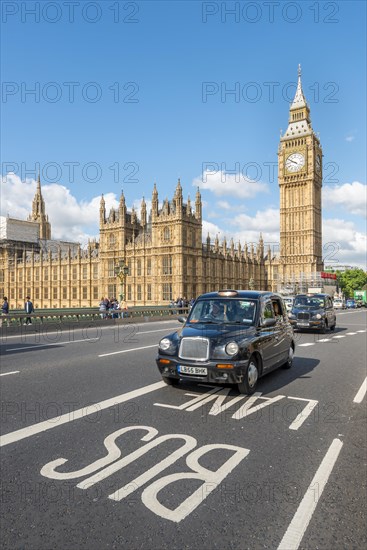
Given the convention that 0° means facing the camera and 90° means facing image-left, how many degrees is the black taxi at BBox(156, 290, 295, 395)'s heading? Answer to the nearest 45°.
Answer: approximately 45°

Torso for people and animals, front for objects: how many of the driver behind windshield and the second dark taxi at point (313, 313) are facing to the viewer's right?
0

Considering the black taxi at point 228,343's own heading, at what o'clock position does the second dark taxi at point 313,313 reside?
The second dark taxi is roughly at 5 o'clock from the black taxi.

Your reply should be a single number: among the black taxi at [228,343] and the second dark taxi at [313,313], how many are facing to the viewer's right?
0

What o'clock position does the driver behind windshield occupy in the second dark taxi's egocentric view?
The driver behind windshield is roughly at 11 o'clock from the second dark taxi.
